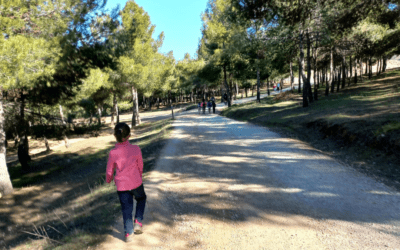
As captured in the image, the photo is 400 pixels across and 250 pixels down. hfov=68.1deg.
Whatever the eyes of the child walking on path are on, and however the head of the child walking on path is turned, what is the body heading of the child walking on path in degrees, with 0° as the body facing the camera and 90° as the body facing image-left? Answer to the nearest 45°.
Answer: approximately 180°
